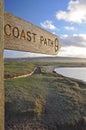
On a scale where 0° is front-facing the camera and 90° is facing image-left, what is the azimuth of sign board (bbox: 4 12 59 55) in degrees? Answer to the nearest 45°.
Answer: approximately 315°
